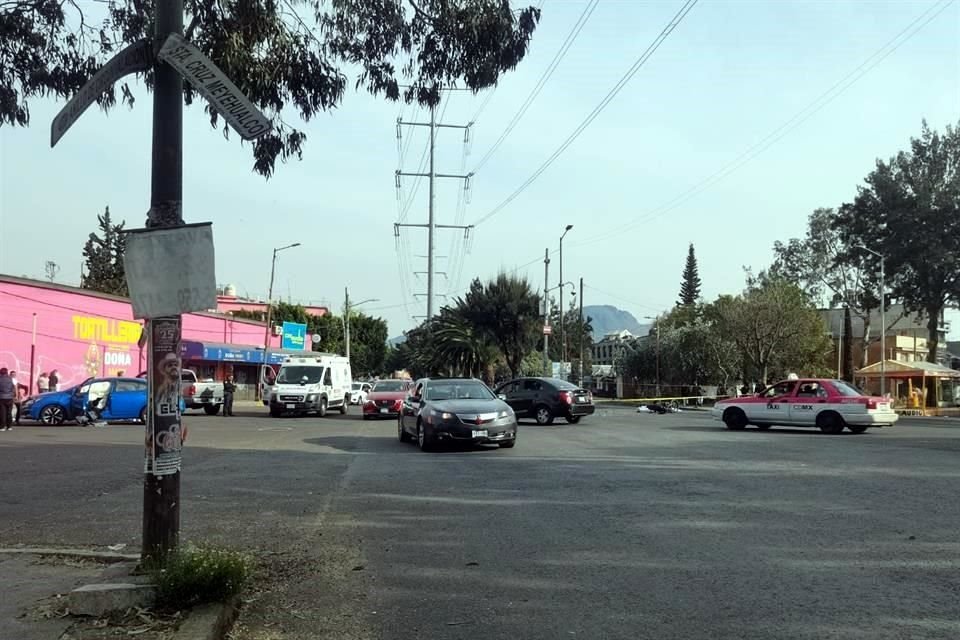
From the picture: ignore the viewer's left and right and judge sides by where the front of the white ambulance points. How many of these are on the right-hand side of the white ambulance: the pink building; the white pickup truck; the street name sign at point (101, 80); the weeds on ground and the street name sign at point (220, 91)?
2

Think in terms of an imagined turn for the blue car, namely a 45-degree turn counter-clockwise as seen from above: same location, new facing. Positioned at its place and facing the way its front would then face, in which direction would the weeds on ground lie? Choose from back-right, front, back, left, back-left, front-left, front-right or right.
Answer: front-left

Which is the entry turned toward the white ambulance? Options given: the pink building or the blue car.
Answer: the pink building

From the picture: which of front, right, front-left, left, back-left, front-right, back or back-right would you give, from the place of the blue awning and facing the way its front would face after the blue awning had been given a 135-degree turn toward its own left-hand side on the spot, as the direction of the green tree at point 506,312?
right

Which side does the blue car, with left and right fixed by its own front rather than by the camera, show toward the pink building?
right

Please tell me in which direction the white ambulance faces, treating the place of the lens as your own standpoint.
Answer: facing the viewer and to the left of the viewer

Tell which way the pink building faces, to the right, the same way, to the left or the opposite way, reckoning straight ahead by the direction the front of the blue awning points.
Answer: the same way

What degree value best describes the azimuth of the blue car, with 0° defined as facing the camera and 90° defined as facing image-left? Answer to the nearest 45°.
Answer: approximately 90°

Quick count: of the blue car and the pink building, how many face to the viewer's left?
1

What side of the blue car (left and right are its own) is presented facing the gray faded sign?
left

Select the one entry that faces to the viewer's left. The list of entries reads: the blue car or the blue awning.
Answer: the blue car

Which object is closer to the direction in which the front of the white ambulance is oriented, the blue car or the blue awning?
the blue car

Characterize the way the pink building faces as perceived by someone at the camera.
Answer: facing the viewer and to the right of the viewer

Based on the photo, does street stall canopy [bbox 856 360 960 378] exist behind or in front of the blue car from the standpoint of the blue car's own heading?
behind

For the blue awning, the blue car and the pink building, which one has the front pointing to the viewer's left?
the blue car
